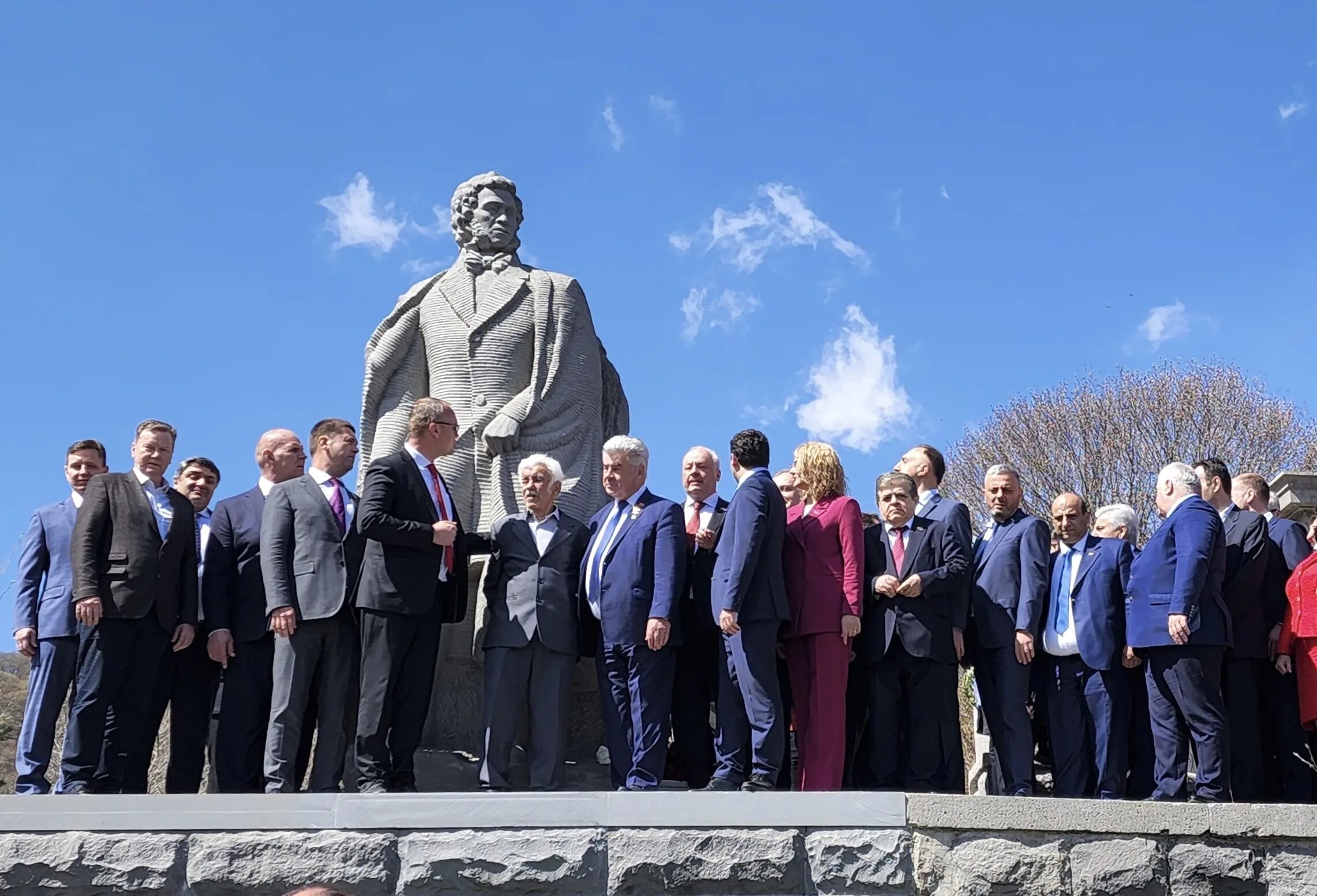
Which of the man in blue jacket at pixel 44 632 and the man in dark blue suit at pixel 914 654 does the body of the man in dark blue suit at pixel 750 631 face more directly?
the man in blue jacket

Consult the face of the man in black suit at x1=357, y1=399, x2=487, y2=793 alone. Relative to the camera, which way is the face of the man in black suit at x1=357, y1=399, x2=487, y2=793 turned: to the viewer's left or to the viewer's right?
to the viewer's right

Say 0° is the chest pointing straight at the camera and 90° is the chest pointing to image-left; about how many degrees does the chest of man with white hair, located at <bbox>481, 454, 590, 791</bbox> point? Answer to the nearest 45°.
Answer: approximately 0°

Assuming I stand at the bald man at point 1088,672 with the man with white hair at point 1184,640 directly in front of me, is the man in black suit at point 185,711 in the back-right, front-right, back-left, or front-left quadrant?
back-right

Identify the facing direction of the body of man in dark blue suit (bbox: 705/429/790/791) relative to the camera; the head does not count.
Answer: to the viewer's left

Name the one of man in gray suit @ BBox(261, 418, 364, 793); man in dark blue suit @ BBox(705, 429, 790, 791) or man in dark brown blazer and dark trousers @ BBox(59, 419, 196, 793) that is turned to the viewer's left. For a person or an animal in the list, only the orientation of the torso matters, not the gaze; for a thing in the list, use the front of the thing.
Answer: the man in dark blue suit

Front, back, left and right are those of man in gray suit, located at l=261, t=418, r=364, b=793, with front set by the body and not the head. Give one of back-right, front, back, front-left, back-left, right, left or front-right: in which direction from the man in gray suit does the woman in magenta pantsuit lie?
front-left

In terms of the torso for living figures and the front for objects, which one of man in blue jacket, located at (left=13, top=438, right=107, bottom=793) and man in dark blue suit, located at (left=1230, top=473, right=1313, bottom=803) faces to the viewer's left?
the man in dark blue suit
